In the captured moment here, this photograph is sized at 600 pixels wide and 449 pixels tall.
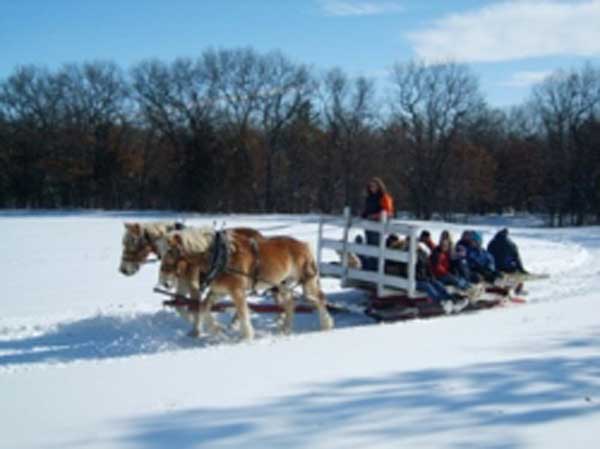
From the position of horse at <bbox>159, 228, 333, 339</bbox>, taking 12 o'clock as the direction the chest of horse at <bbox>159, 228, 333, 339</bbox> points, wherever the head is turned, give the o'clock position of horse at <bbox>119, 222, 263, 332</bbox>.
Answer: horse at <bbox>119, 222, 263, 332</bbox> is roughly at 1 o'clock from horse at <bbox>159, 228, 333, 339</bbox>.

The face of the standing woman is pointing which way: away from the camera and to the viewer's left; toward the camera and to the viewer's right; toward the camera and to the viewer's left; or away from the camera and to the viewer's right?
toward the camera and to the viewer's left

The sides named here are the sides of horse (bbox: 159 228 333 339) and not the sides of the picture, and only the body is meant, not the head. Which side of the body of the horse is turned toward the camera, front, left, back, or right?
left

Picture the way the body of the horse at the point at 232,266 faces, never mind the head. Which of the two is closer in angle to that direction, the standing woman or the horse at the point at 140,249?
the horse

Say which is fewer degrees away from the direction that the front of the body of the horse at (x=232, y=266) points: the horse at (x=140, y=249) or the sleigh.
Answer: the horse

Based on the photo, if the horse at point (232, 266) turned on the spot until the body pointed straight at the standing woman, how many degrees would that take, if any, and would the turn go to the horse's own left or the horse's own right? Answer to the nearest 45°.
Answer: approximately 135° to the horse's own right

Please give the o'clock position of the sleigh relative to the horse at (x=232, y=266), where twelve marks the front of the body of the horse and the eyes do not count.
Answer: The sleigh is roughly at 5 o'clock from the horse.
